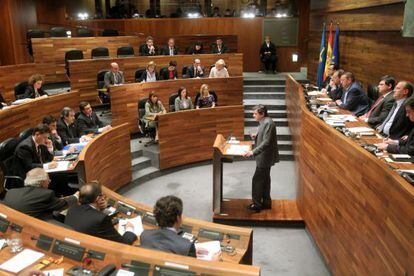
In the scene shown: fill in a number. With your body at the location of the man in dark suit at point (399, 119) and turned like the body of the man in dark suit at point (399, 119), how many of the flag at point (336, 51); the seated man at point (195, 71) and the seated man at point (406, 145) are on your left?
1

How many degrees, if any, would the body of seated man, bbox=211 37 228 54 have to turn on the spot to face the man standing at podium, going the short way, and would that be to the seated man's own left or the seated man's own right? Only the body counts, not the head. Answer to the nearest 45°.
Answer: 0° — they already face them

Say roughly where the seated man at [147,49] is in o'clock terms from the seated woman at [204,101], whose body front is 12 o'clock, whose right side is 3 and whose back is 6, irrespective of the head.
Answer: The seated man is roughly at 5 o'clock from the seated woman.

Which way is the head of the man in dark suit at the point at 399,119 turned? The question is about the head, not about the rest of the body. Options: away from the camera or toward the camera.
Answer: toward the camera

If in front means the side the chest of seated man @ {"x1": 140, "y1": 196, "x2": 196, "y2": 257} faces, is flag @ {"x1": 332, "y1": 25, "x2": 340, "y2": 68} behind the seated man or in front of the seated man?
in front

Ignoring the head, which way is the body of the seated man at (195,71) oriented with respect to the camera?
toward the camera

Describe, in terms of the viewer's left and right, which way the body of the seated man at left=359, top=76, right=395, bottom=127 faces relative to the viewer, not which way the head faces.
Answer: facing to the left of the viewer

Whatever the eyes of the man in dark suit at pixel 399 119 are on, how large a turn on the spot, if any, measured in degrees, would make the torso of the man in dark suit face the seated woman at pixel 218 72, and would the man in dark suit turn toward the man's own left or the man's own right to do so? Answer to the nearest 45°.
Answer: approximately 45° to the man's own right

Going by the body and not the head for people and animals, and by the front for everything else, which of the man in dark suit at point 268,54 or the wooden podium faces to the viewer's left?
the wooden podium

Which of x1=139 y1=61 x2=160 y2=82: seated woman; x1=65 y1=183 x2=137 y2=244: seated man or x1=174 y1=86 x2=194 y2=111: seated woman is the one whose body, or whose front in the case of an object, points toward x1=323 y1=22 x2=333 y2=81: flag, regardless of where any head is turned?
the seated man

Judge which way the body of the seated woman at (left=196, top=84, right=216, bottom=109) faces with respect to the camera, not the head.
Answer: toward the camera

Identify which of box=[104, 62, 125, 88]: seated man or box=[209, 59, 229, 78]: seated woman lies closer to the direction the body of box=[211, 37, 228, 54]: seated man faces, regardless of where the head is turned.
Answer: the seated woman

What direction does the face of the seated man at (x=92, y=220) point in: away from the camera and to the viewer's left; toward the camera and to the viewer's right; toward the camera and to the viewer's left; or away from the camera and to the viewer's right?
away from the camera and to the viewer's right

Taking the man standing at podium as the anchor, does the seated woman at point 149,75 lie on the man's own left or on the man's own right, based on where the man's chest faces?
on the man's own right

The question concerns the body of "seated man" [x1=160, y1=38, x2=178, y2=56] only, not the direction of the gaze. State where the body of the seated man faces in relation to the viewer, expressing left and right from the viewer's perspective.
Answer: facing the viewer

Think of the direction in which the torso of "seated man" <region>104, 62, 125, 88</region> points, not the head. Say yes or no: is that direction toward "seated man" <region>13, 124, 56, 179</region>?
no

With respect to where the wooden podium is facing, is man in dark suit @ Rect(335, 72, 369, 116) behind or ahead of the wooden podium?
behind

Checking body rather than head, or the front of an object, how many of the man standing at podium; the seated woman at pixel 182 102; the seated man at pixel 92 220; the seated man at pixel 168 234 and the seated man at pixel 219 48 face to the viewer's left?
1

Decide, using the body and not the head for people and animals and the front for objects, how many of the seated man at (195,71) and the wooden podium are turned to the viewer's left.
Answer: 1

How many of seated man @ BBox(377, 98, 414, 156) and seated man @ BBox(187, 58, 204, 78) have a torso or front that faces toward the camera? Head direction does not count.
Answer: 1

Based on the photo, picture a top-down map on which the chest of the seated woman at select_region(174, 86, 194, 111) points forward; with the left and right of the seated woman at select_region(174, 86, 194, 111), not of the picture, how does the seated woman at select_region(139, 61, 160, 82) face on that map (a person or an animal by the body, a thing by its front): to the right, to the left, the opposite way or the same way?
the same way

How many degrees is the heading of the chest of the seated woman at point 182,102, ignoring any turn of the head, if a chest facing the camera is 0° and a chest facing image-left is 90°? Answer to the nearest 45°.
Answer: approximately 0°

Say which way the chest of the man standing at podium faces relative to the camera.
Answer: to the viewer's left

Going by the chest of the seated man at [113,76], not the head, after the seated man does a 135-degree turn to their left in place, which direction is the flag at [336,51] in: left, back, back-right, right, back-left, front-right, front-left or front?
right
